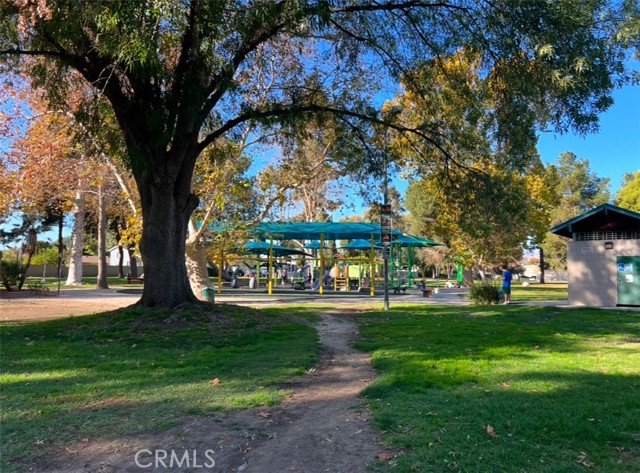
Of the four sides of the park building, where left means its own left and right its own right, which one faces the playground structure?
right

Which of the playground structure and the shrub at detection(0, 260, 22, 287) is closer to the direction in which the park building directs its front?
the shrub

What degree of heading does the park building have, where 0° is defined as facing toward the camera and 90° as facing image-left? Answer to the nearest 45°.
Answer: approximately 0°

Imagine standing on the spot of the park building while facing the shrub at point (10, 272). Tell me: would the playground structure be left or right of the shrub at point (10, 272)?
right

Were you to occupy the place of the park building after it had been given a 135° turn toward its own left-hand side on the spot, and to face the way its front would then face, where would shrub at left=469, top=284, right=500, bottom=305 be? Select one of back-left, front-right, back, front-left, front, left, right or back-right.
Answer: back-left

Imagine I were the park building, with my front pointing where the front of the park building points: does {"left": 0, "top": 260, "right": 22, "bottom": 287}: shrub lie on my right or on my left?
on my right
